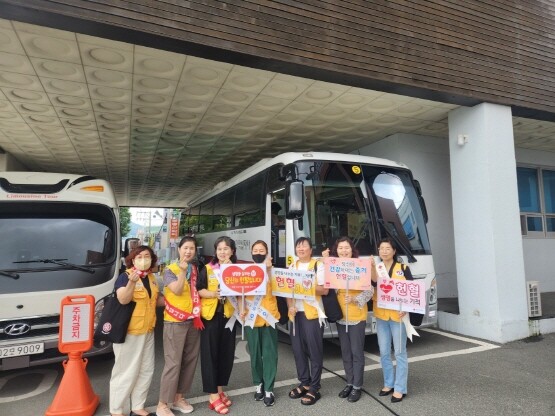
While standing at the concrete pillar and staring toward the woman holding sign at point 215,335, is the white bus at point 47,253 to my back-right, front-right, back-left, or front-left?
front-right

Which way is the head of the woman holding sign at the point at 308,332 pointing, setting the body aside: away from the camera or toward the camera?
toward the camera

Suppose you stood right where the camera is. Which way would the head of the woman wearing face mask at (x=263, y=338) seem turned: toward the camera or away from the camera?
toward the camera

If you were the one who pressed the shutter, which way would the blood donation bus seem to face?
facing the viewer and to the right of the viewer

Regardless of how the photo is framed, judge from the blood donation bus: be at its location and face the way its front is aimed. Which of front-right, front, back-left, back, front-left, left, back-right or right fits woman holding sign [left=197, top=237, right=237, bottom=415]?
right

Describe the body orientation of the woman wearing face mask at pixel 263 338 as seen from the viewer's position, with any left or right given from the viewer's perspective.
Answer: facing the viewer

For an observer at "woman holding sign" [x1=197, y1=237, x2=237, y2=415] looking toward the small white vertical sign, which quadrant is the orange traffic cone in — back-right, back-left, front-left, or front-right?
back-left

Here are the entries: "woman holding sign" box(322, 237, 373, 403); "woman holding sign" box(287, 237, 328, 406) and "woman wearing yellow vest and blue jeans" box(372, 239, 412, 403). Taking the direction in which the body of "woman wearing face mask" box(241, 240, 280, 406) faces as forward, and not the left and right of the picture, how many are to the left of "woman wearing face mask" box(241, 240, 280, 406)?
3

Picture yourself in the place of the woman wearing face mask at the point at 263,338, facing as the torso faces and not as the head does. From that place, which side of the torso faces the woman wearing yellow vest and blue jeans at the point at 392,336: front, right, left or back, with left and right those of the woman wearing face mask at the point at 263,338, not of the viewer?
left

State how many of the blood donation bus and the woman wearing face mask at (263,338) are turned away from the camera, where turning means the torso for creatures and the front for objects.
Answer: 0

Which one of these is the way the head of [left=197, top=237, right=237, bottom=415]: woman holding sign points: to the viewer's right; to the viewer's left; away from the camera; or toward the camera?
toward the camera

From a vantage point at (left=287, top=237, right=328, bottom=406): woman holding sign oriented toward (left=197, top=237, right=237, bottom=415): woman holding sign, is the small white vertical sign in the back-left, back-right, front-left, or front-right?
back-right

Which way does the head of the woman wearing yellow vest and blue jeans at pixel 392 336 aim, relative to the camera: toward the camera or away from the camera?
toward the camera

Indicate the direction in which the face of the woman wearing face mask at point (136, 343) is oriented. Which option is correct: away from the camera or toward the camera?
toward the camera

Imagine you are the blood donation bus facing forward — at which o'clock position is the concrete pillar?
The concrete pillar is roughly at 10 o'clock from the blood donation bus.

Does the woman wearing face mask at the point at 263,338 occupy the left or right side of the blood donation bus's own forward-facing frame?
on its right
